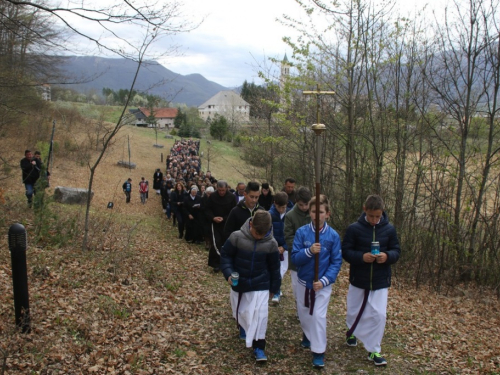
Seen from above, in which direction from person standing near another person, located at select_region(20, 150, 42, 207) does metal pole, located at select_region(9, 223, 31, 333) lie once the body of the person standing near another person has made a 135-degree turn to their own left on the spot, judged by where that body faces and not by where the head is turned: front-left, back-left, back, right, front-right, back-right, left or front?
back

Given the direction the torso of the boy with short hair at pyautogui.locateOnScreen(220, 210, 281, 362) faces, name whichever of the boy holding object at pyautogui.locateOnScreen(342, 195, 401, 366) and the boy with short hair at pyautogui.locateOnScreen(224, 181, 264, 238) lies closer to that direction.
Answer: the boy holding object

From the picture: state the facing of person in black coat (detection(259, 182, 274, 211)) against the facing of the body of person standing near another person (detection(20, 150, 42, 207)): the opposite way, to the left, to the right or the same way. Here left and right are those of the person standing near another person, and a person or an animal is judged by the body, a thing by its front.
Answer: the same way

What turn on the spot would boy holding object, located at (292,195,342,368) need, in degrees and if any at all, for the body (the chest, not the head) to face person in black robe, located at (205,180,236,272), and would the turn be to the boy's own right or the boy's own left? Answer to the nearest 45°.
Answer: approximately 135° to the boy's own right

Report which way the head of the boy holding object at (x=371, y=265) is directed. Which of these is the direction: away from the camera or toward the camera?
toward the camera

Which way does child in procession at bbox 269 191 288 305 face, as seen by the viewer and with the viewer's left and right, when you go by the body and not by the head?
facing the viewer

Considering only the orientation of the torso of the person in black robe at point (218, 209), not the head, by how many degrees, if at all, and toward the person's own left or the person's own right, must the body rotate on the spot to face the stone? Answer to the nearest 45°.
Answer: approximately 135° to the person's own right

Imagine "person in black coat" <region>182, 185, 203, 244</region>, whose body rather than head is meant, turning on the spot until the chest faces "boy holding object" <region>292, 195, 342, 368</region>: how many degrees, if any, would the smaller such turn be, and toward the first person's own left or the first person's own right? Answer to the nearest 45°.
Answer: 0° — they already face them

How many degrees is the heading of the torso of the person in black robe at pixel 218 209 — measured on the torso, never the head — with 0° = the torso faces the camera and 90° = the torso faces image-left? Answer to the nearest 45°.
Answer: approximately 0°

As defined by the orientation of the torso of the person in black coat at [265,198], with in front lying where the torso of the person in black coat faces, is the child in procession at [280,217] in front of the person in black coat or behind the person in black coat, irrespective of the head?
in front

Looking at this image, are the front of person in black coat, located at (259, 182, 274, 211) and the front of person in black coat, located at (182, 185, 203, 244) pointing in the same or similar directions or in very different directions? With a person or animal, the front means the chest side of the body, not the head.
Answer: same or similar directions

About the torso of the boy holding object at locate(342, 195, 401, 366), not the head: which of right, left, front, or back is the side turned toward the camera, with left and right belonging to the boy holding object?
front

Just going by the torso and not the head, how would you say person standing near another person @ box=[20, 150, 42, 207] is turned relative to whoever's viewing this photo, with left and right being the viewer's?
facing the viewer and to the right of the viewer

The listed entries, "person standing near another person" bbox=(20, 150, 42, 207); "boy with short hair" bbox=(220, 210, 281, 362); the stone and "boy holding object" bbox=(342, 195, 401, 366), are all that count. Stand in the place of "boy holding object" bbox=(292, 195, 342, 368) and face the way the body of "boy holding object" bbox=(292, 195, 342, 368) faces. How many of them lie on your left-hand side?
1
